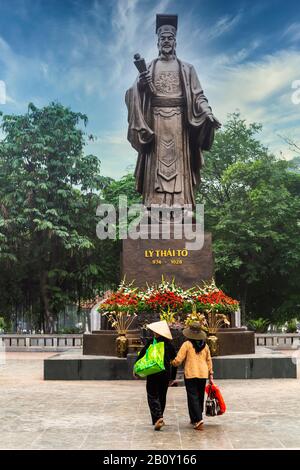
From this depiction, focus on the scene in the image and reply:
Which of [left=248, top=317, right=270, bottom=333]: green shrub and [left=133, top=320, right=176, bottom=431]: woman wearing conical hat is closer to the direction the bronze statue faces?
the woman wearing conical hat

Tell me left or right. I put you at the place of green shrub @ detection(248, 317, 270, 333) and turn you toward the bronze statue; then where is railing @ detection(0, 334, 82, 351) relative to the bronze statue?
right

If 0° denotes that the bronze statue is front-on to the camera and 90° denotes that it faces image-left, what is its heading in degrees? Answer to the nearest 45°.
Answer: approximately 0°

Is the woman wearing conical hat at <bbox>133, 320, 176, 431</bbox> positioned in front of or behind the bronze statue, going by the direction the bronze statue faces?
in front

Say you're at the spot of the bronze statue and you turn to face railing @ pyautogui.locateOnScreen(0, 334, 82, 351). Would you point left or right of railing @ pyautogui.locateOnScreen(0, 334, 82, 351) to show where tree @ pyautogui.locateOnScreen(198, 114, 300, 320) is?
right

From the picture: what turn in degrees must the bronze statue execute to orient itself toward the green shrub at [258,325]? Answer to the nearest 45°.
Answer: approximately 180°

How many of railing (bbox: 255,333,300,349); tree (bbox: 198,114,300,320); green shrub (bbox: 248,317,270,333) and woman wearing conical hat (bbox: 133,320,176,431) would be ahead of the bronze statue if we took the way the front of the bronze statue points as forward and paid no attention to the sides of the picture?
1

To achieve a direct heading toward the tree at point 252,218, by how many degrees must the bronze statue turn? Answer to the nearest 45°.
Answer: approximately 180°

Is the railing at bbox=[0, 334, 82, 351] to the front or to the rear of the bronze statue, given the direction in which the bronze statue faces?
to the rear
